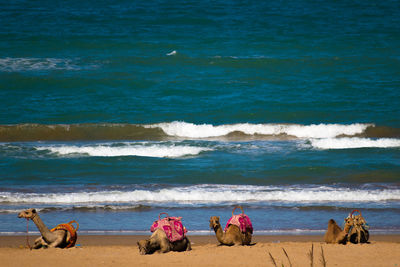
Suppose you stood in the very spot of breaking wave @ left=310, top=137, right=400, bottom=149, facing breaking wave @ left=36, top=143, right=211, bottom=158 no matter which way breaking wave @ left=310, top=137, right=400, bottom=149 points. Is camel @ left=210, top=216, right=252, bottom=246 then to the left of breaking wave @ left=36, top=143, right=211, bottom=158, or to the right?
left

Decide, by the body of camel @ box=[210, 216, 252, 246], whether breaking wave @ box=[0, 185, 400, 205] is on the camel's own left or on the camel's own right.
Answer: on the camel's own right

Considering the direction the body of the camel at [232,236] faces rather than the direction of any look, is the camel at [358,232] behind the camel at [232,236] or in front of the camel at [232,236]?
behind

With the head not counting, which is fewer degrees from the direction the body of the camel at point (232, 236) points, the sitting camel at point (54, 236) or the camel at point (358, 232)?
the sitting camel

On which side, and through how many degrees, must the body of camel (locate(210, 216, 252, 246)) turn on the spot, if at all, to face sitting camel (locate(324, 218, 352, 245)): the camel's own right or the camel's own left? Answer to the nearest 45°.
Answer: approximately 180°

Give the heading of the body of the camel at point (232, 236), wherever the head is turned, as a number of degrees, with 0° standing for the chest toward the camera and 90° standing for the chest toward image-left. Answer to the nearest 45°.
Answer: approximately 90°

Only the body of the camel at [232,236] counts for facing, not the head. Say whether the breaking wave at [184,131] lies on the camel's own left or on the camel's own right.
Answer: on the camel's own right

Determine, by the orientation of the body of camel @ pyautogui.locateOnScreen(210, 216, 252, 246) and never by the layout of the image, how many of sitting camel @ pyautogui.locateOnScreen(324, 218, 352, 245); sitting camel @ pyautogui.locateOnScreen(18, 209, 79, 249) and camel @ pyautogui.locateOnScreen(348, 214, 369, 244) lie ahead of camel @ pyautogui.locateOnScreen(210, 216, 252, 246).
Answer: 1
